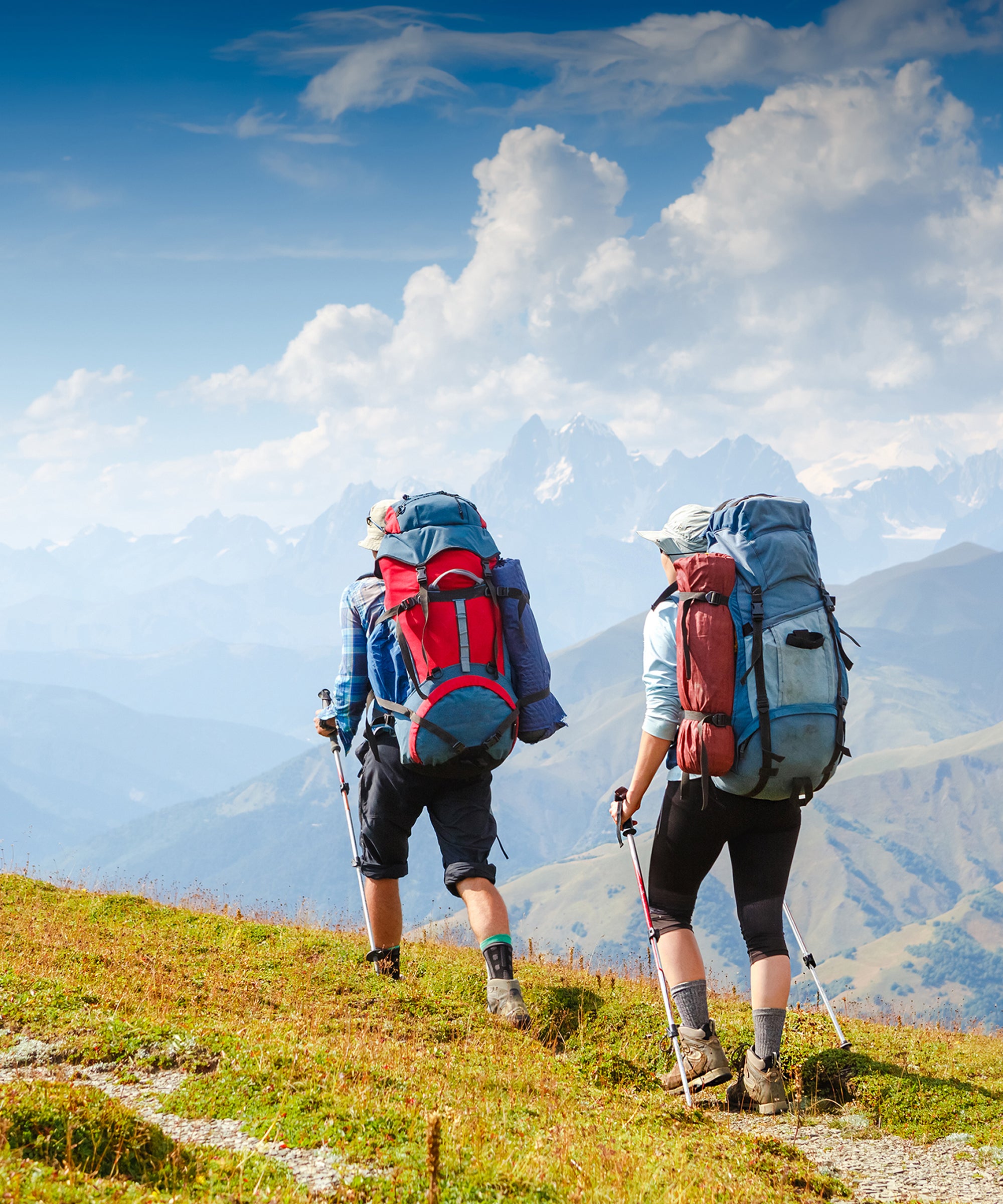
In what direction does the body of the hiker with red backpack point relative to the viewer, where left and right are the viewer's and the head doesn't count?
facing away from the viewer and to the left of the viewer

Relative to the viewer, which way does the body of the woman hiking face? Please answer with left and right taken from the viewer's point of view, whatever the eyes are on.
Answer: facing away from the viewer and to the left of the viewer
